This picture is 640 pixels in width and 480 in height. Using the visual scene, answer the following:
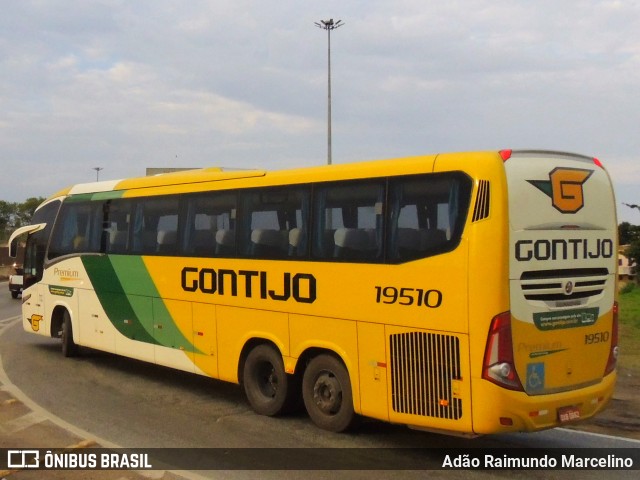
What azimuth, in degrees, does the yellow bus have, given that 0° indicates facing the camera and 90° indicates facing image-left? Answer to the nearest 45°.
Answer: approximately 135°
